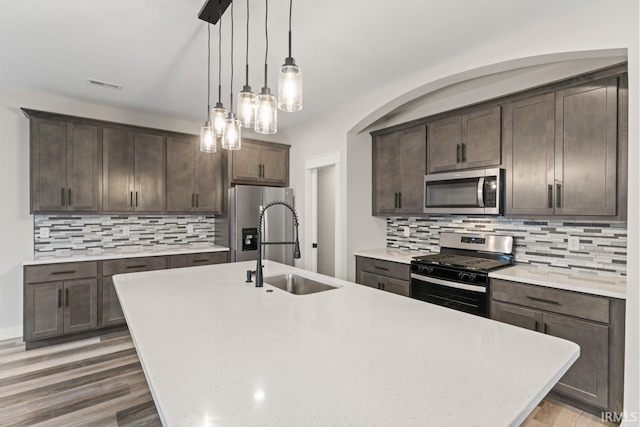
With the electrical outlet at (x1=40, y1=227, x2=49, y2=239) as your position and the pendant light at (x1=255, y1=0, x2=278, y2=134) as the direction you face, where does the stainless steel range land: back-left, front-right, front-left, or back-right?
front-left

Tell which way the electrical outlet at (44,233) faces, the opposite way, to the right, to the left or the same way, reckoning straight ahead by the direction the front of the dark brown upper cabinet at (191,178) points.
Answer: the same way

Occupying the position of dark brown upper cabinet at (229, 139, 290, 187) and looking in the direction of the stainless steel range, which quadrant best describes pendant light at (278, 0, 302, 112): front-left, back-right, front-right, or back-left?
front-right

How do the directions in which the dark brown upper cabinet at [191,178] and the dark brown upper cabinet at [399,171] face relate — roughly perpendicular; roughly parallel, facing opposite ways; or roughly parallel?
roughly perpendicular

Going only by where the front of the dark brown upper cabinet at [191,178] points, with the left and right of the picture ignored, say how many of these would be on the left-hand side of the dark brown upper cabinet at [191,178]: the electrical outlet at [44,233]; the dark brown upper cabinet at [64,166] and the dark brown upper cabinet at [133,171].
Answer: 0

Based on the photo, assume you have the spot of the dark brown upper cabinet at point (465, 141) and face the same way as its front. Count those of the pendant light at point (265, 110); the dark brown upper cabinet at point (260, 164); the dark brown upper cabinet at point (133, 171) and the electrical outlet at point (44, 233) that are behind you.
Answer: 0

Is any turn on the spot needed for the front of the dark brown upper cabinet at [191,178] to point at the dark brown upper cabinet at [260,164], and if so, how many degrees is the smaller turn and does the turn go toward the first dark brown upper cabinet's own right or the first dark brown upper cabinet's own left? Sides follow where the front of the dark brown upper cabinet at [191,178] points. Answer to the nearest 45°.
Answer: approximately 90° to the first dark brown upper cabinet's own left

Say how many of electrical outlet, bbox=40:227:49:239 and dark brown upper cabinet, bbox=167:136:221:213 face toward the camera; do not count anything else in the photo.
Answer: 2

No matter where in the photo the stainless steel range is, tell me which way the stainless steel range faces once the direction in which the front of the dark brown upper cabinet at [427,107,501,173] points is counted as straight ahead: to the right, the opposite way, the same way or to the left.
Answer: the same way

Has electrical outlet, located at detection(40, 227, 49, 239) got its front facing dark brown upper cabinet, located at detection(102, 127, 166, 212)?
no

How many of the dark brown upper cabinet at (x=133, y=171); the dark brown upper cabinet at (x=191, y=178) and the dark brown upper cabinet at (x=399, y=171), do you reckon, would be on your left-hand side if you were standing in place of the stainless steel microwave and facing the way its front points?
0

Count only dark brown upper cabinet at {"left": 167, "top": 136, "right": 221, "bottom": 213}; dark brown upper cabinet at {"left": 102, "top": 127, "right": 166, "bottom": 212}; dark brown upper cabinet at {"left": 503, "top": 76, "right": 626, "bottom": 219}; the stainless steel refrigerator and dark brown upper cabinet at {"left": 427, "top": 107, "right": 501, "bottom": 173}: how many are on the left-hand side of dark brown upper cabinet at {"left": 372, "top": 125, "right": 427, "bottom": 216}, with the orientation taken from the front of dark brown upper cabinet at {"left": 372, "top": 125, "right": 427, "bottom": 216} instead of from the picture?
2

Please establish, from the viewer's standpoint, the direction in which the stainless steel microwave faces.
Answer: facing the viewer and to the left of the viewer

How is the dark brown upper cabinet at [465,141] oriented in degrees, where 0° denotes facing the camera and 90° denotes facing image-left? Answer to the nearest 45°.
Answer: approximately 45°

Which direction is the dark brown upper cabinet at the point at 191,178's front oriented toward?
toward the camera
